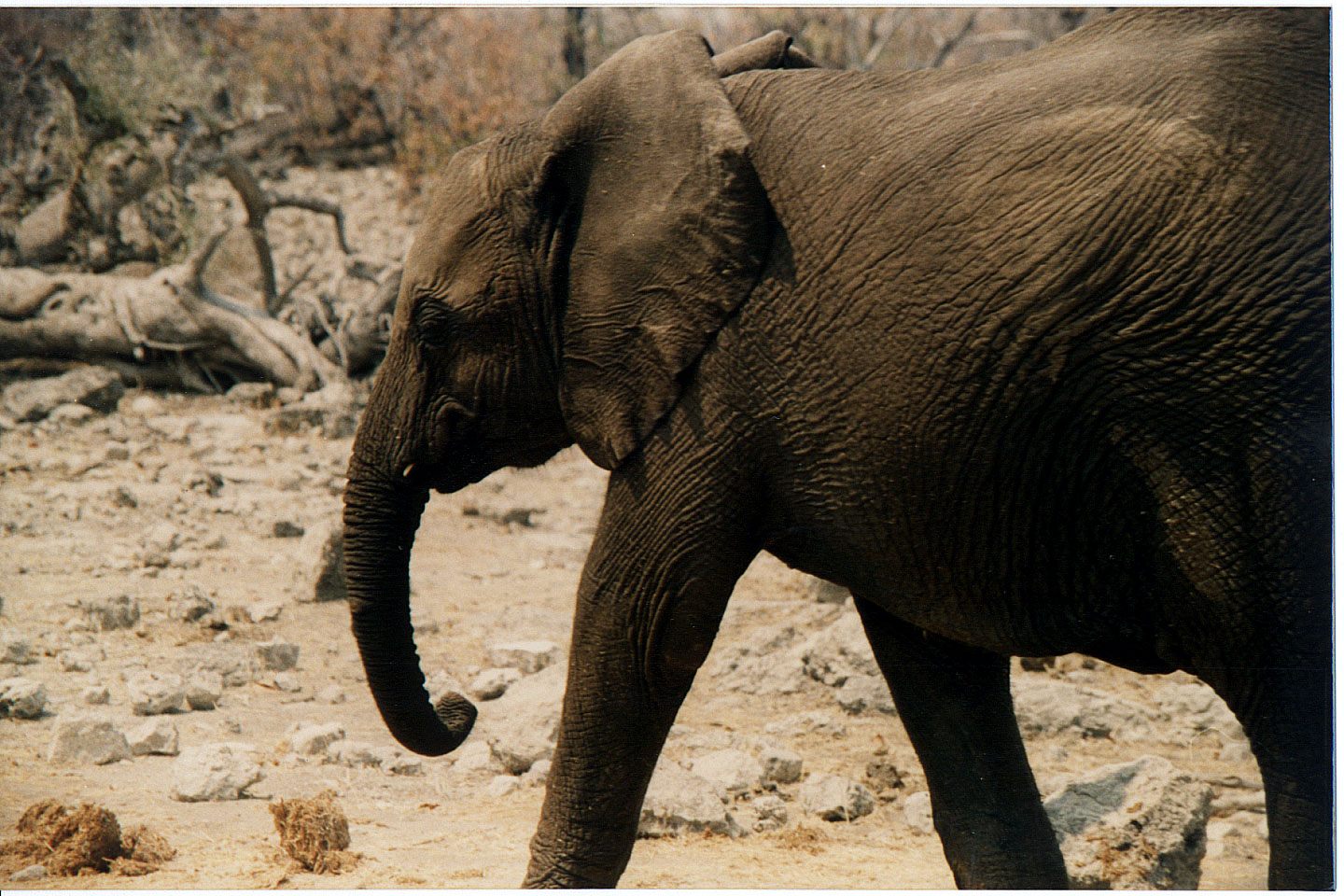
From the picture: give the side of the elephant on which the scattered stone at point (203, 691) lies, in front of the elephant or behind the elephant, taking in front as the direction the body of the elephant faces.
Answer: in front

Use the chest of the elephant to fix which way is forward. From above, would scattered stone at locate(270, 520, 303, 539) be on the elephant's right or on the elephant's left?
on the elephant's right

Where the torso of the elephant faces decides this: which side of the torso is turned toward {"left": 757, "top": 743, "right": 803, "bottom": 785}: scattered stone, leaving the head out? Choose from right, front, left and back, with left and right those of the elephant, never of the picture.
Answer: right

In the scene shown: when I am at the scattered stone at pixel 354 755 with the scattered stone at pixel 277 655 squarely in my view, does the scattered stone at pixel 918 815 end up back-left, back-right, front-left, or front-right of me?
back-right

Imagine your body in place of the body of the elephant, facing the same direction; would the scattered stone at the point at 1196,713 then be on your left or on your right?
on your right

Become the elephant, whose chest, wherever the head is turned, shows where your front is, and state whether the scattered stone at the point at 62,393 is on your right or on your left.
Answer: on your right

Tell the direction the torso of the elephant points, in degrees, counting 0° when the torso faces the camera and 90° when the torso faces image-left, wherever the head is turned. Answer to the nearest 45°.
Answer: approximately 90°

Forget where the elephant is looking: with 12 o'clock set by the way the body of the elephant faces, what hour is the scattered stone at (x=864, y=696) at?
The scattered stone is roughly at 3 o'clock from the elephant.

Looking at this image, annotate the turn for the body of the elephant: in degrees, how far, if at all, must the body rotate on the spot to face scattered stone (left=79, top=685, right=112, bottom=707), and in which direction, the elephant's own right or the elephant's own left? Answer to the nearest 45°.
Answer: approximately 45° to the elephant's own right
